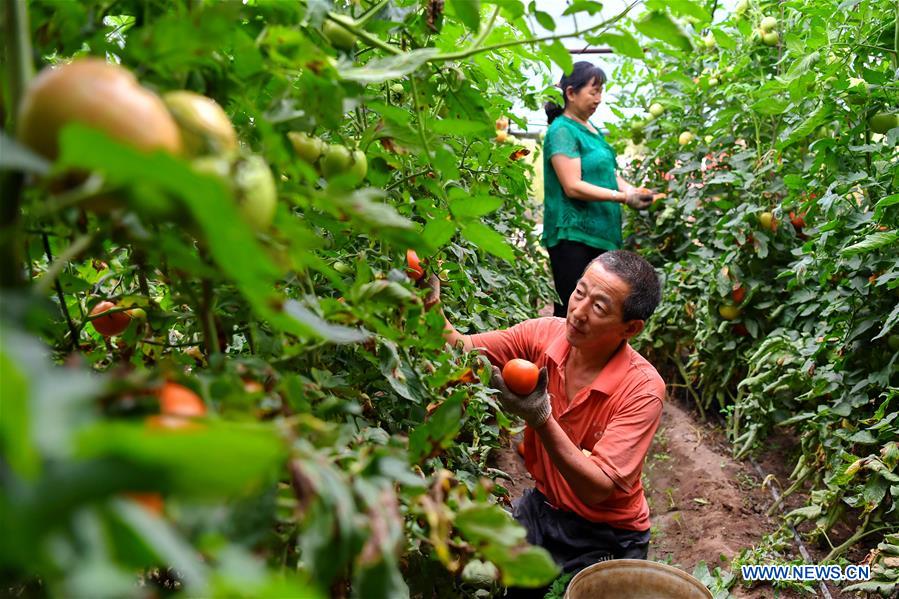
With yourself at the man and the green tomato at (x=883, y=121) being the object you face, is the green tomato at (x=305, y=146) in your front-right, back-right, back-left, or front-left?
back-right

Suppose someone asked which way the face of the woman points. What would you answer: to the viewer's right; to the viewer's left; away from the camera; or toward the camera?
to the viewer's right

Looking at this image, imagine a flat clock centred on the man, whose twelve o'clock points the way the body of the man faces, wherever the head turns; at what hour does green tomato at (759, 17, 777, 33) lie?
The green tomato is roughly at 5 o'clock from the man.

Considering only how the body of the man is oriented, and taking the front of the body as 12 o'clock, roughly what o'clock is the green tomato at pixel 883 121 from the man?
The green tomato is roughly at 6 o'clock from the man.

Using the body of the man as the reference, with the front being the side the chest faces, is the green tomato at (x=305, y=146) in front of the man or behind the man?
in front

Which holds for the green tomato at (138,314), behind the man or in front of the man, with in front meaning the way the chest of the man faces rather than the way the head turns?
in front

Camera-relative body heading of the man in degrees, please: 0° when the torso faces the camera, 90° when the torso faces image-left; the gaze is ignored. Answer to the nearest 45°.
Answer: approximately 45°

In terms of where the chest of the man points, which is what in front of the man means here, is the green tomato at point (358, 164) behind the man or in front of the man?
in front
